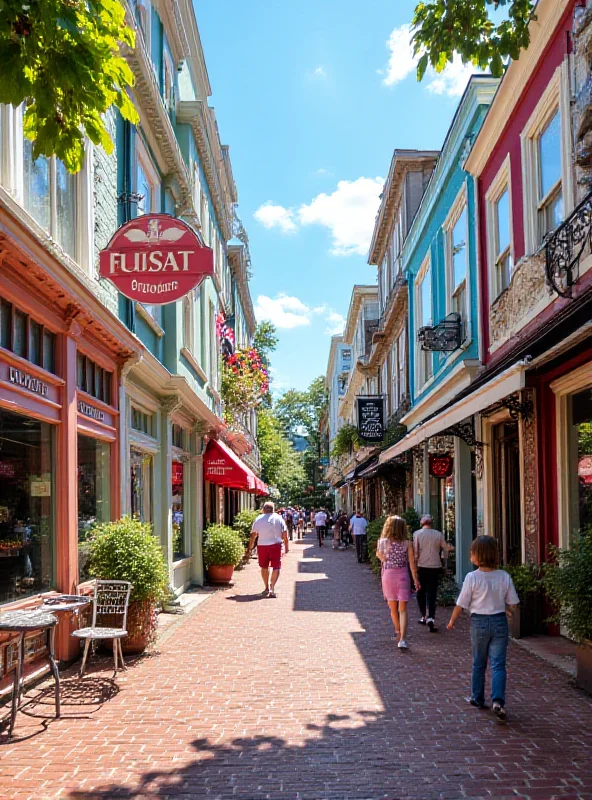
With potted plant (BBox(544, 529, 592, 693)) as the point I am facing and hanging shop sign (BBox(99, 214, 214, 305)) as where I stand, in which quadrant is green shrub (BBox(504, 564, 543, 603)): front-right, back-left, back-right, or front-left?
front-left

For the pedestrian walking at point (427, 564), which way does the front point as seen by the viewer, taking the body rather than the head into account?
away from the camera

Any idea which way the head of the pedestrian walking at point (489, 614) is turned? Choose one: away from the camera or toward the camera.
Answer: away from the camera

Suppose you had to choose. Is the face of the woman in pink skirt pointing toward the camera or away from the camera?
away from the camera

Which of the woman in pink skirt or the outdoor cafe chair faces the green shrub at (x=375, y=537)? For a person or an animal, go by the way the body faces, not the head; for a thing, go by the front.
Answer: the woman in pink skirt

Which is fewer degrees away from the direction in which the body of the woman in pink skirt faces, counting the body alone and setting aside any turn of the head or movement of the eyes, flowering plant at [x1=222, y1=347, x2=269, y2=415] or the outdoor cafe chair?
the flowering plant

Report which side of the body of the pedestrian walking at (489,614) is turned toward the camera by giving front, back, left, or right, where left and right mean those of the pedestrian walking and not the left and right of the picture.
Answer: back

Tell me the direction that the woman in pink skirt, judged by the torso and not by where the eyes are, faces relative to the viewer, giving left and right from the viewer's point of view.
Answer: facing away from the viewer

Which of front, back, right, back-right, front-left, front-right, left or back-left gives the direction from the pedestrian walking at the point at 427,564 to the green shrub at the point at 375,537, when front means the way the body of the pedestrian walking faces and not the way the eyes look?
front

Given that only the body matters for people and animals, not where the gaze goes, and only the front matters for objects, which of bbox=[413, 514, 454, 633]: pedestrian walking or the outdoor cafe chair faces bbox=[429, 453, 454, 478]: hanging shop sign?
the pedestrian walking
